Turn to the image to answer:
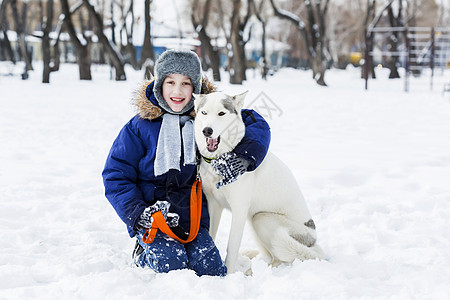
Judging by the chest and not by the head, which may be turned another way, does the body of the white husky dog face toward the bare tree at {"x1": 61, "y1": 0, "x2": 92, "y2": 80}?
no

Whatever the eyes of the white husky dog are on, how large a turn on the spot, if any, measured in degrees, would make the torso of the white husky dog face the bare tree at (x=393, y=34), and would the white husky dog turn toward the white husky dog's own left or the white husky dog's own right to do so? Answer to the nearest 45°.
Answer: approximately 135° to the white husky dog's own right

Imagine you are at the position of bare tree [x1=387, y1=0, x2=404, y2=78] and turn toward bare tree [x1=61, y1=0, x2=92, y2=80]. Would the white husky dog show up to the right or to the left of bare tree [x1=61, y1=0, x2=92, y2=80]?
left

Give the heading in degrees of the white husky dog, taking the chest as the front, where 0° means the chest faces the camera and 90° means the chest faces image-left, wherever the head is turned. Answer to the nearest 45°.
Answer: approximately 45°

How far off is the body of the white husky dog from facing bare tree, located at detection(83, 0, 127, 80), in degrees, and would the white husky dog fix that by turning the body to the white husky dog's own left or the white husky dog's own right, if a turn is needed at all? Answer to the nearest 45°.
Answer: approximately 135° to the white husky dog's own right
